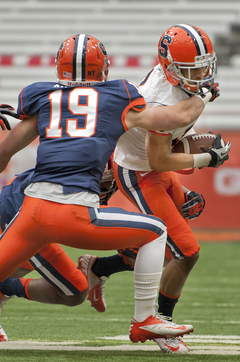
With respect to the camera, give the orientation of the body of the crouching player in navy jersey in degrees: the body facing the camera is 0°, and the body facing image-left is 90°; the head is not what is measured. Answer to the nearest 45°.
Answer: approximately 270°

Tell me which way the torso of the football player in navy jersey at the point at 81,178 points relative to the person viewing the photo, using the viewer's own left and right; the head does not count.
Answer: facing away from the viewer and to the right of the viewer

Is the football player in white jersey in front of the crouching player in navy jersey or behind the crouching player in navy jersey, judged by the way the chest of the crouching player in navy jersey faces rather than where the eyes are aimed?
in front

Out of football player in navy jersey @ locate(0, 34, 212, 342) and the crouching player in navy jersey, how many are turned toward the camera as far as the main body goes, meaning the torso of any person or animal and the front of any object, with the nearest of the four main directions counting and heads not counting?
0

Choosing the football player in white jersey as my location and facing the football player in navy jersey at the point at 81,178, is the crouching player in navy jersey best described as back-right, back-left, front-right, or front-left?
front-right

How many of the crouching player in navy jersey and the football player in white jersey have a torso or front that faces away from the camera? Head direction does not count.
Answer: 0
